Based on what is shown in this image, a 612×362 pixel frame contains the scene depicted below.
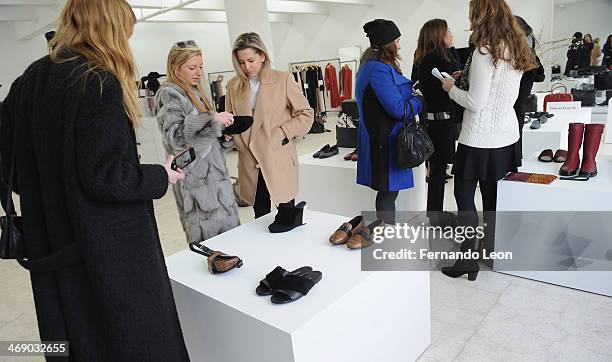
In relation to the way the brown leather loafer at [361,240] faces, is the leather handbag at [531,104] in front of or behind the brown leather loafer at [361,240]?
behind

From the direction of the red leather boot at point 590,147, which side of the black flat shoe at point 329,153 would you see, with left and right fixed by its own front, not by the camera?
left

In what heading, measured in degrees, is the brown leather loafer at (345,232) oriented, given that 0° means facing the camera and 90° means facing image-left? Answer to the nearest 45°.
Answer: approximately 45°

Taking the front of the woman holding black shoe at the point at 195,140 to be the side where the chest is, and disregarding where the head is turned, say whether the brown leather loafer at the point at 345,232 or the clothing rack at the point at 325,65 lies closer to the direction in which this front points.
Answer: the brown leather loafer

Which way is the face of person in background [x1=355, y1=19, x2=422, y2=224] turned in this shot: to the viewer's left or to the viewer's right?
to the viewer's right

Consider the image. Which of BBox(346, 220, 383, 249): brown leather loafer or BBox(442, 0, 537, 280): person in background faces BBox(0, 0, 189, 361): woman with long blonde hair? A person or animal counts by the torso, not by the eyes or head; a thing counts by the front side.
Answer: the brown leather loafer

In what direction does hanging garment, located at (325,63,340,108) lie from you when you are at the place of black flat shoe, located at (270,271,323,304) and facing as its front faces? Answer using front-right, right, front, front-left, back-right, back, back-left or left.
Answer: back-right

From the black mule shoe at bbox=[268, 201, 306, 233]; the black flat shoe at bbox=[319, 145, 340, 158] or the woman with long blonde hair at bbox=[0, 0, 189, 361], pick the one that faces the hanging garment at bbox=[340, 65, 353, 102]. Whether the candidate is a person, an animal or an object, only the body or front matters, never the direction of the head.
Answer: the woman with long blonde hair

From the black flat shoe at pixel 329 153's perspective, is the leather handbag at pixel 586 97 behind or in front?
behind

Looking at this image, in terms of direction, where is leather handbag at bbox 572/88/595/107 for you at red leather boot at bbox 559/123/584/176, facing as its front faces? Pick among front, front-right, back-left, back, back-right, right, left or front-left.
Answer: back-right

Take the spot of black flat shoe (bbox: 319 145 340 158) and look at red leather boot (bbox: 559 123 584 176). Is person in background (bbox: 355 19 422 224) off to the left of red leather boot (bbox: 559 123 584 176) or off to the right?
right

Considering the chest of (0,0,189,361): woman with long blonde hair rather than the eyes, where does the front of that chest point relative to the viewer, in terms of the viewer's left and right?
facing away from the viewer and to the right of the viewer
